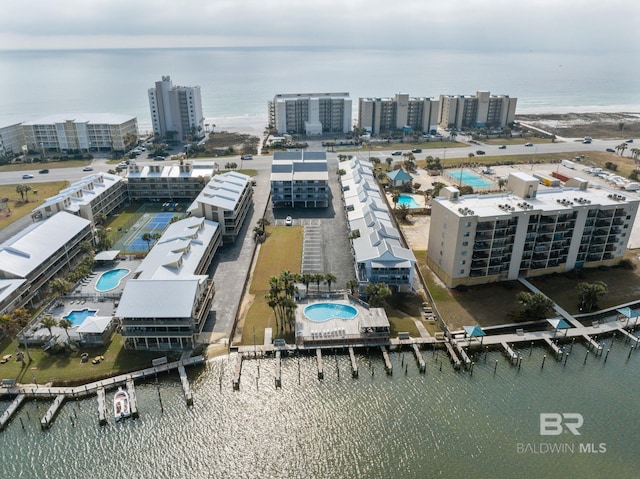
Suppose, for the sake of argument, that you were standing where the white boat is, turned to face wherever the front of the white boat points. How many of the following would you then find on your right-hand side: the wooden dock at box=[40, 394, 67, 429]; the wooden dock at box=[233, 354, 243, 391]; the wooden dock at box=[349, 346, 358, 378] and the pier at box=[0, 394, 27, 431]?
2

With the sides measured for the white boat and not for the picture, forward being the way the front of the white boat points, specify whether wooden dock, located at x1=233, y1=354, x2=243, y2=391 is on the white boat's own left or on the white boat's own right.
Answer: on the white boat's own right

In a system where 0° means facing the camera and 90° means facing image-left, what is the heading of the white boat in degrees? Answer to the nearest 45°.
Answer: approximately 180°

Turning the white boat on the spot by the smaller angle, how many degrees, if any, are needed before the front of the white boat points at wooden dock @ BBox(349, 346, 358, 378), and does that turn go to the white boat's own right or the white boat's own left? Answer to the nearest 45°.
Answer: approximately 90° to the white boat's own right

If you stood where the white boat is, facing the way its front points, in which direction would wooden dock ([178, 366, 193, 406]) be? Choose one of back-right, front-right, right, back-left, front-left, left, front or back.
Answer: right

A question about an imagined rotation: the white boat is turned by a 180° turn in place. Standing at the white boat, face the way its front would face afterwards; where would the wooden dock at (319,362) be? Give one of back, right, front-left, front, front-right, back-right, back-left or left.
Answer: left

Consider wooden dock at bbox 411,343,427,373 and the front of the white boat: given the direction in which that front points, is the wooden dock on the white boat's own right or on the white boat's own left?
on the white boat's own right

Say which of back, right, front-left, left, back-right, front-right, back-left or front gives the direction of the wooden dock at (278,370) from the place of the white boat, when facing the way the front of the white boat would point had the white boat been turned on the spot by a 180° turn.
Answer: left

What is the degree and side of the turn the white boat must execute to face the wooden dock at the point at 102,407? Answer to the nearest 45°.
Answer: approximately 45° to its left
